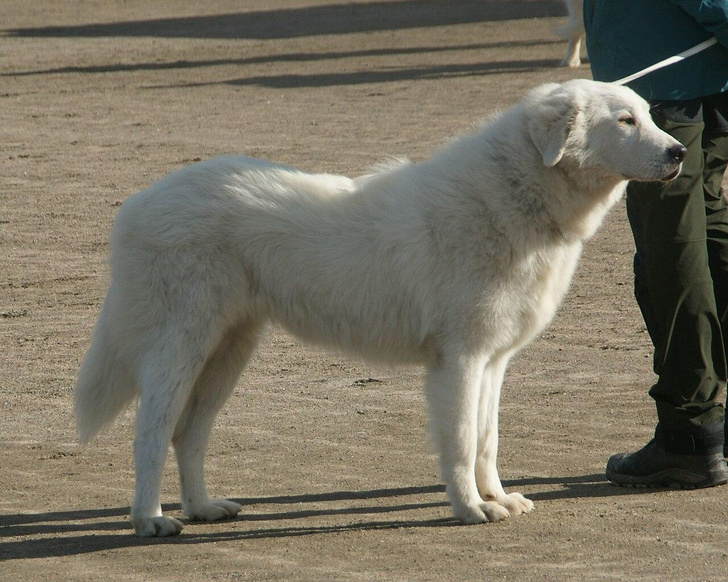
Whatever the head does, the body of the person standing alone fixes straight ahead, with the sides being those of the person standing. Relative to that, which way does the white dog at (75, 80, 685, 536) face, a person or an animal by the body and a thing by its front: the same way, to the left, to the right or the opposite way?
the opposite way

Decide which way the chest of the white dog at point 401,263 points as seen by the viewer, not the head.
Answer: to the viewer's right

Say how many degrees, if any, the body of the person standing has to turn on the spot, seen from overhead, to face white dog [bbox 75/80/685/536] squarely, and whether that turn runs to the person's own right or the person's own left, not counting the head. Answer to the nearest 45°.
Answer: approximately 45° to the person's own left

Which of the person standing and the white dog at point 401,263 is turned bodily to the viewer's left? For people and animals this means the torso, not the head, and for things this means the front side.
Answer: the person standing

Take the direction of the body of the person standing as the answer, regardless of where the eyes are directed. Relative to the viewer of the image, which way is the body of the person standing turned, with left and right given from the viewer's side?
facing to the left of the viewer

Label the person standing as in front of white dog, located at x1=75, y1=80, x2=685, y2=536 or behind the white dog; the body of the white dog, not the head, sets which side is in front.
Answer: in front

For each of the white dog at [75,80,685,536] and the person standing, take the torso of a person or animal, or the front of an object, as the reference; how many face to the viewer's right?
1
